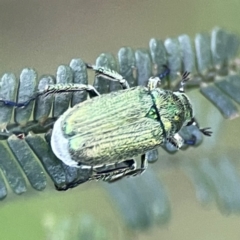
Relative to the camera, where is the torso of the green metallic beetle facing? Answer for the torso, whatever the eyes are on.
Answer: to the viewer's right
